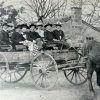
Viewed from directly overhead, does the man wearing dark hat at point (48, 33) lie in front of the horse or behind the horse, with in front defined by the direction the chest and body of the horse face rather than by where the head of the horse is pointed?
behind

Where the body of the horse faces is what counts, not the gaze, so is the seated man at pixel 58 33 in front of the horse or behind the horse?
behind

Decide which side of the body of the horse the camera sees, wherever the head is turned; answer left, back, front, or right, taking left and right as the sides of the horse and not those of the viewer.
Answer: right

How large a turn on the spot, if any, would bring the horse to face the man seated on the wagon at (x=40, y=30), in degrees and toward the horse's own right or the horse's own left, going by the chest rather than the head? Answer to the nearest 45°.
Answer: approximately 180°

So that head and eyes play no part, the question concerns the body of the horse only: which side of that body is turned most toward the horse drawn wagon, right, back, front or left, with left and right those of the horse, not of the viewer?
back
